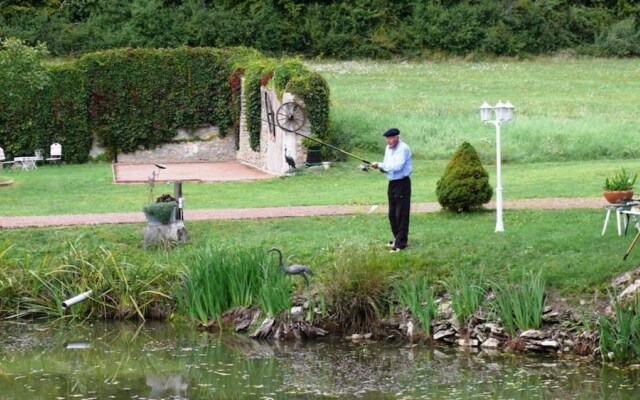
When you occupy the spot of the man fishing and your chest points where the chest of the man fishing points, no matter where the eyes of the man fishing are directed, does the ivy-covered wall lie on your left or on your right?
on your right

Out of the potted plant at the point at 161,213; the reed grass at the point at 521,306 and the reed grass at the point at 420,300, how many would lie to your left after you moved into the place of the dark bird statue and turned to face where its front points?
3

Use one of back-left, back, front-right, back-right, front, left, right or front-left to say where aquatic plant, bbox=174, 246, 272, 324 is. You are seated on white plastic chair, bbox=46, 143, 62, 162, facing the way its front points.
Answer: front-left

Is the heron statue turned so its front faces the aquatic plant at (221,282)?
yes

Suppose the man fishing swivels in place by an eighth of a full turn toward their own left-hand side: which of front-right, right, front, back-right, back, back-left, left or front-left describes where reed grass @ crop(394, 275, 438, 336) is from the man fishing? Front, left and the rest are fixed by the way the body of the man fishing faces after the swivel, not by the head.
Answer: front

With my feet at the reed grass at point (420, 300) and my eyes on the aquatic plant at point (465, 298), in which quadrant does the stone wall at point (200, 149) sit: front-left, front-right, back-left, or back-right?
back-left

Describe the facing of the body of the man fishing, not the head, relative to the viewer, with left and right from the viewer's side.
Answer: facing the viewer and to the left of the viewer

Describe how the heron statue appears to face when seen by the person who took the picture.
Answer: facing to the left of the viewer

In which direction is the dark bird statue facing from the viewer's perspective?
to the viewer's left

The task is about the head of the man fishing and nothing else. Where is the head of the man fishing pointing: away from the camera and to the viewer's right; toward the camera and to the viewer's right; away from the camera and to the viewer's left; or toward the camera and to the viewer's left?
toward the camera and to the viewer's left

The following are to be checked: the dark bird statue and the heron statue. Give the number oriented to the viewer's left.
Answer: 2

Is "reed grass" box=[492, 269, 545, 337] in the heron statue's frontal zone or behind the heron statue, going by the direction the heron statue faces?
behind
